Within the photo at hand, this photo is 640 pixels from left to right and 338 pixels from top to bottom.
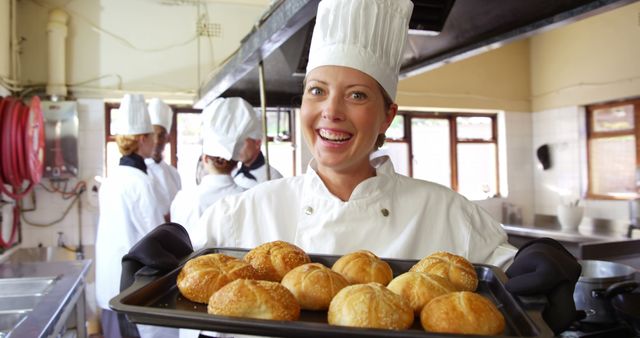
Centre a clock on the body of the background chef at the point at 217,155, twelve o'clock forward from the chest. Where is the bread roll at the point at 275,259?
The bread roll is roughly at 6 o'clock from the background chef.

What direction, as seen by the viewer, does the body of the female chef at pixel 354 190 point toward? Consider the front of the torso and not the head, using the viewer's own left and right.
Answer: facing the viewer

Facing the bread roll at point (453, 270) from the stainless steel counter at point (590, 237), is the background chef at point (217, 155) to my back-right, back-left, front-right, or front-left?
front-right

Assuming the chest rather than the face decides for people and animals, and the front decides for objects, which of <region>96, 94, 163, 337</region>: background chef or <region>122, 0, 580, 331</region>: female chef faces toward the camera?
the female chef

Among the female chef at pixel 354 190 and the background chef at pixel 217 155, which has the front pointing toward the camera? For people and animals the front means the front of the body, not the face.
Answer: the female chef

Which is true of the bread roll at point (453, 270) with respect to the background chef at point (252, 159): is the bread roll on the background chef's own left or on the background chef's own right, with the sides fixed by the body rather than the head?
on the background chef's own left

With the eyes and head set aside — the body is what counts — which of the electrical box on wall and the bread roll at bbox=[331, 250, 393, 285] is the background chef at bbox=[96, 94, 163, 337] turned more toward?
the electrical box on wall

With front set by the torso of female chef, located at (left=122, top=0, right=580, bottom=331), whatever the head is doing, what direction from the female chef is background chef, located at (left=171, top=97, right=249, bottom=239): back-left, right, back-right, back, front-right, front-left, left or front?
back-right

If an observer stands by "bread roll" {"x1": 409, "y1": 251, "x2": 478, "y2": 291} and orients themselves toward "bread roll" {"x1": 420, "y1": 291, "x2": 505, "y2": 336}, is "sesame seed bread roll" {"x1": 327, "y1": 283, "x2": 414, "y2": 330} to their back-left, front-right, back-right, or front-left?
front-right

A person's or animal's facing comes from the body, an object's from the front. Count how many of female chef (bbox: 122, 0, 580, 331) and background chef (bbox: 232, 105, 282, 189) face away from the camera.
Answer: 0

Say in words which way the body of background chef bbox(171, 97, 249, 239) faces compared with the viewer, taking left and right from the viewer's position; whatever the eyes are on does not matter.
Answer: facing away from the viewer

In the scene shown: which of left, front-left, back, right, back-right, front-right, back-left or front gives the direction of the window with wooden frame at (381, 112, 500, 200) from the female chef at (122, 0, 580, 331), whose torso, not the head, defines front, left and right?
back

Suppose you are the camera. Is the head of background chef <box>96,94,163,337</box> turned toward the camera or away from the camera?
away from the camera

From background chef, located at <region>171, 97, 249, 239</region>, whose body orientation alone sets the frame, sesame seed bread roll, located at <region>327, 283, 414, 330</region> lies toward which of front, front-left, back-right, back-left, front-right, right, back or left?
back

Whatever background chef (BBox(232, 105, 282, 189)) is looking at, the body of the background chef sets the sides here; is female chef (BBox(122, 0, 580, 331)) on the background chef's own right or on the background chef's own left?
on the background chef's own left
